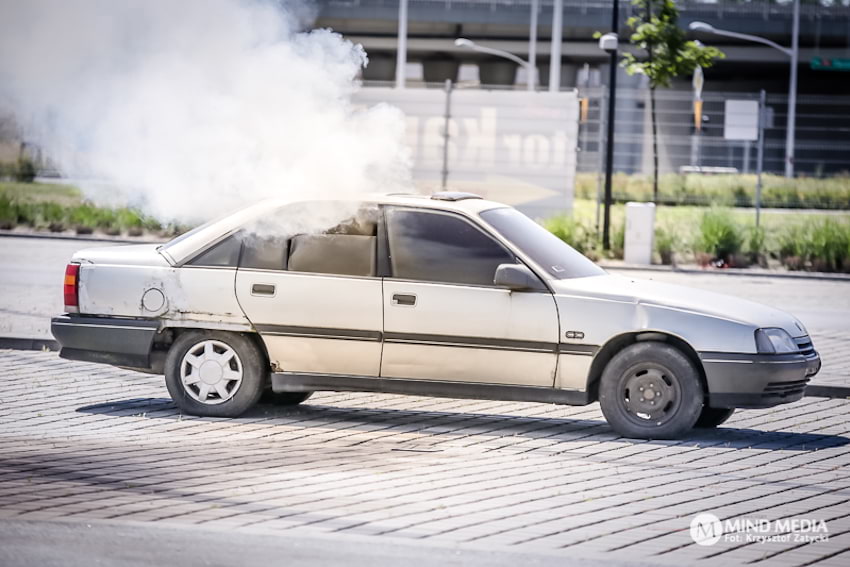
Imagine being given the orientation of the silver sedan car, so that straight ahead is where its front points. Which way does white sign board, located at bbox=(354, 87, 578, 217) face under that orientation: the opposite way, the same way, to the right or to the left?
to the left

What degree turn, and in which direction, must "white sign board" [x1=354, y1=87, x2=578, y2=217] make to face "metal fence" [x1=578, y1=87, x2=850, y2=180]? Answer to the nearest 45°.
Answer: approximately 90° to its right

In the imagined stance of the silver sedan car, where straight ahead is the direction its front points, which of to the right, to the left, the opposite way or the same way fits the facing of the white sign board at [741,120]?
to the right

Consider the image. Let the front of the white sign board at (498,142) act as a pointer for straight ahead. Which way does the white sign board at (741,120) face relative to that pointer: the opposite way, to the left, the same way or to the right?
the same way

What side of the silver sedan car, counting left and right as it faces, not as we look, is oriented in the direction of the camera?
right

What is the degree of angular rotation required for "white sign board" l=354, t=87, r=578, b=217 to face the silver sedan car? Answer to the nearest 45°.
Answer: approximately 180°

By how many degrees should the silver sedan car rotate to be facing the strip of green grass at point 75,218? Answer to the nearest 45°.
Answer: approximately 90° to its left

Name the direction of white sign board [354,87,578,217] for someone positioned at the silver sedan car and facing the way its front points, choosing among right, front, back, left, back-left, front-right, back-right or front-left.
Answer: left

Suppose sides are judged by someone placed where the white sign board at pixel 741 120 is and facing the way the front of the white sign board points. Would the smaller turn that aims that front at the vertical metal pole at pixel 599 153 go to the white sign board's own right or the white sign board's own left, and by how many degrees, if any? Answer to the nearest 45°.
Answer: approximately 90° to the white sign board's own right

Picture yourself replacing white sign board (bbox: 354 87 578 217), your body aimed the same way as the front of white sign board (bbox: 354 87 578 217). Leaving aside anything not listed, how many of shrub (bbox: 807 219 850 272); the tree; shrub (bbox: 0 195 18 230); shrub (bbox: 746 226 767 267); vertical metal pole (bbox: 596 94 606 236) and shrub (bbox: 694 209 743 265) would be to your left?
1

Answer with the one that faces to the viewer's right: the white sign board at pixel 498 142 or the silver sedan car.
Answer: the silver sedan car

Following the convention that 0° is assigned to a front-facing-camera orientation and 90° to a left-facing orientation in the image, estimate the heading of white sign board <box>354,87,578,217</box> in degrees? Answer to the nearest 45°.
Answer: approximately 180°

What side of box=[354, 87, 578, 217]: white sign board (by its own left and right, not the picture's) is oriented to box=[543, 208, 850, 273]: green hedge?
right

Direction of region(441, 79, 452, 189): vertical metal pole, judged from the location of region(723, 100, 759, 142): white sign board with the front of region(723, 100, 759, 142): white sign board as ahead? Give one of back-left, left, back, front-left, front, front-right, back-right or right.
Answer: right
